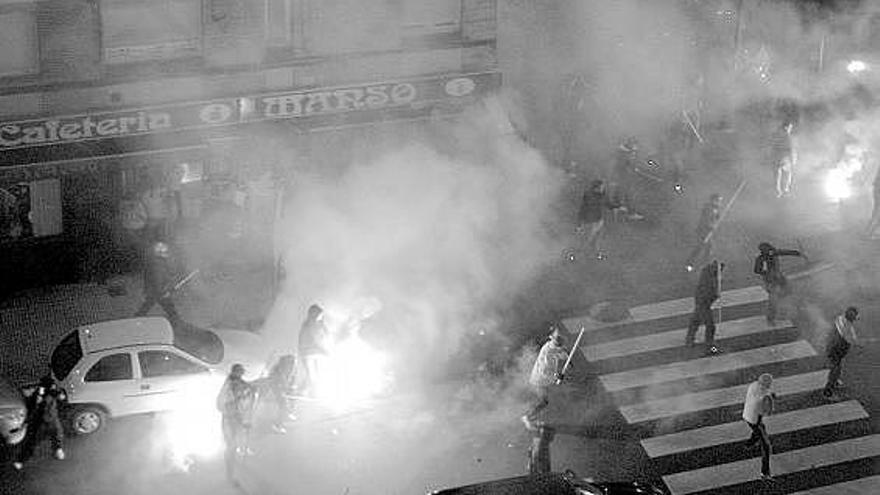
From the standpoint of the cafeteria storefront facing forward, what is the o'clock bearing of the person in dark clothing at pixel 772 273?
The person in dark clothing is roughly at 11 o'clock from the cafeteria storefront.

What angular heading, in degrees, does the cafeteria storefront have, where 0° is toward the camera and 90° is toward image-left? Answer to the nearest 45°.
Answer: approximately 315°

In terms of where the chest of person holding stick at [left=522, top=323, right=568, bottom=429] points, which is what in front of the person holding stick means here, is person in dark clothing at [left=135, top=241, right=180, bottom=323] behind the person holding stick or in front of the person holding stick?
behind

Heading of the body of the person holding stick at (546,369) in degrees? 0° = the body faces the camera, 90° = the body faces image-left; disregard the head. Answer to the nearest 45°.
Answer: approximately 270°

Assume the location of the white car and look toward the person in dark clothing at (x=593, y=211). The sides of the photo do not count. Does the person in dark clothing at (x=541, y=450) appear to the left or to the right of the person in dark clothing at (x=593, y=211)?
right
